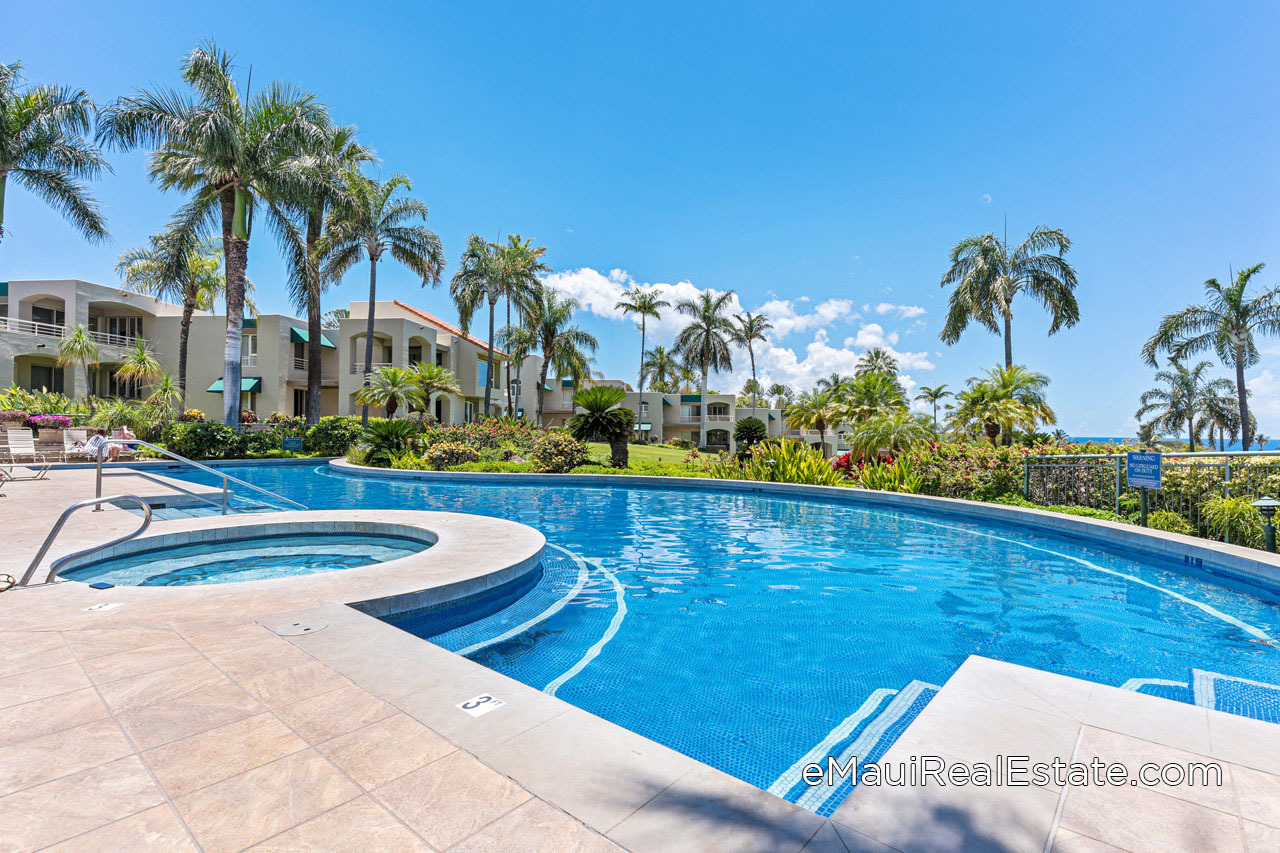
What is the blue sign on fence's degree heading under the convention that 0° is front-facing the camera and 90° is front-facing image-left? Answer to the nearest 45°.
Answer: approximately 0°

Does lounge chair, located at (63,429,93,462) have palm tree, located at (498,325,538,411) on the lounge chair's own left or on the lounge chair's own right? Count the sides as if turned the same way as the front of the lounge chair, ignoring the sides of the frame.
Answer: on the lounge chair's own left

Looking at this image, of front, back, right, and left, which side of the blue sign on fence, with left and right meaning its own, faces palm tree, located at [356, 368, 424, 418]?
right

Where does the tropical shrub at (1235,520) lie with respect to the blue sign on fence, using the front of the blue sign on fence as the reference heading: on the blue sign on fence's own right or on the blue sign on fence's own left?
on the blue sign on fence's own left

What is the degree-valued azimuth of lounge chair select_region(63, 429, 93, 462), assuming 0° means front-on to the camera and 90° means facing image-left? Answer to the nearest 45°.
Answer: approximately 315°

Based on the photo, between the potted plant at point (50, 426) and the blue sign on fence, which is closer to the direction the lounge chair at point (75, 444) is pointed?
the blue sign on fence

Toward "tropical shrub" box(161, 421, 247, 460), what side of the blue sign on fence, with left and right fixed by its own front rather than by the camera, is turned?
right

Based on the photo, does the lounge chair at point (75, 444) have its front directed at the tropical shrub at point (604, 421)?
yes
